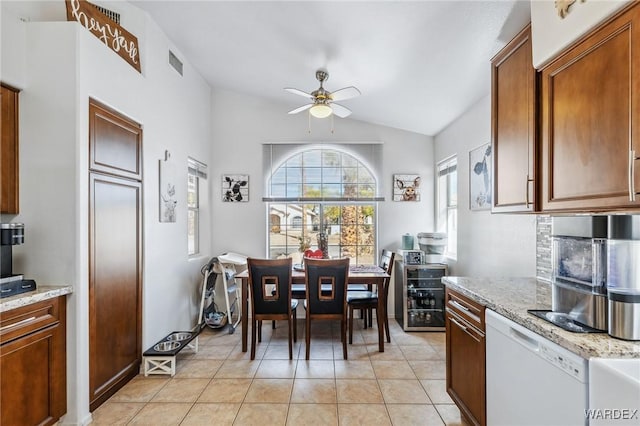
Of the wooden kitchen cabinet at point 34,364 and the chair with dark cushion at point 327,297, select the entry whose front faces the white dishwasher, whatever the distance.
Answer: the wooden kitchen cabinet

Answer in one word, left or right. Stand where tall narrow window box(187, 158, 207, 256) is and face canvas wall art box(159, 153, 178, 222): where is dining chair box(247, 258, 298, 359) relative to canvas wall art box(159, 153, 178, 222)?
left

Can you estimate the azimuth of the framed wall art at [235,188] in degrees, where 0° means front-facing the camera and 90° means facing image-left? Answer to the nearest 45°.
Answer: approximately 0°

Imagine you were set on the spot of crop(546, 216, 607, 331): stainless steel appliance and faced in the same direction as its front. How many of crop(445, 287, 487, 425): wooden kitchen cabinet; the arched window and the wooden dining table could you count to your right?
3

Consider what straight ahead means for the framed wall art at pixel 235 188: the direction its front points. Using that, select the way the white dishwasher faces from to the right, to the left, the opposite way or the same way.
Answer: to the right

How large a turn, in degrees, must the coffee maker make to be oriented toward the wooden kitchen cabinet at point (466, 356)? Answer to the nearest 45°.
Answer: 0° — it already faces it

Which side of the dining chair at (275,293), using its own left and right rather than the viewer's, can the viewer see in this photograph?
back

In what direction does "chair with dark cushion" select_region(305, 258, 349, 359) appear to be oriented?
away from the camera

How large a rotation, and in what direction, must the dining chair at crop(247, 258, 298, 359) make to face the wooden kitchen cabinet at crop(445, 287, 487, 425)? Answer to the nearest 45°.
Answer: approximately 135° to its right
